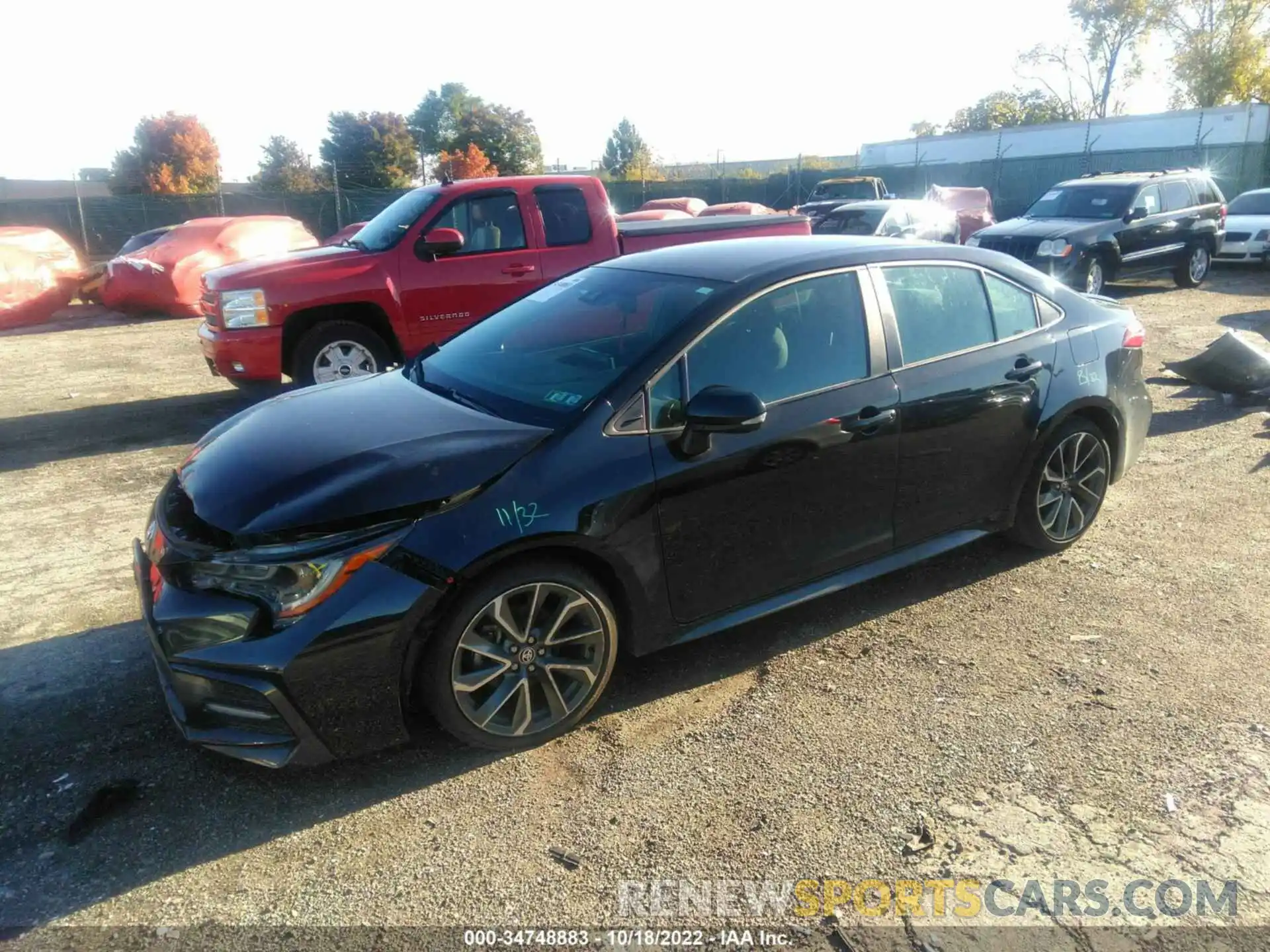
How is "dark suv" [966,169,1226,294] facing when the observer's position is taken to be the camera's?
facing the viewer and to the left of the viewer

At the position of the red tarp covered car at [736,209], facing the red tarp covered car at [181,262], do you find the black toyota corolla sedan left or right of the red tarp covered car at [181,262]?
left

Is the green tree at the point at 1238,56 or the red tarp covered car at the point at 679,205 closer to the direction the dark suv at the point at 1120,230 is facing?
the red tarp covered car

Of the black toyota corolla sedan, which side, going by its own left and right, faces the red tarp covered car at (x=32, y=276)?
right

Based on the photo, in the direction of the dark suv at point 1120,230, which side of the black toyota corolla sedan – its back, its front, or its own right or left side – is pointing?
back

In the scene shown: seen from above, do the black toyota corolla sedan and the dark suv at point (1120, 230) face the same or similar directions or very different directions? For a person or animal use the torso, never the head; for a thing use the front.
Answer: same or similar directions

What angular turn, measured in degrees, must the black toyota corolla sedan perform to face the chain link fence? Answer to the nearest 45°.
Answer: approximately 135° to its right

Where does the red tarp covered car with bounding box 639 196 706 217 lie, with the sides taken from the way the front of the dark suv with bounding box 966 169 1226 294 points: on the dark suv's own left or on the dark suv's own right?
on the dark suv's own right

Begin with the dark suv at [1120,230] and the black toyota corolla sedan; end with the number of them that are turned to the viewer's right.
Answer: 0

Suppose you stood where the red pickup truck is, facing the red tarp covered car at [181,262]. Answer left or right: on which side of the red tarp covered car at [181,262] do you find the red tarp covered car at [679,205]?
right

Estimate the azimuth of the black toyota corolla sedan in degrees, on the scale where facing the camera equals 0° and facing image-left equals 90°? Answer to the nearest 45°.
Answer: approximately 45°
